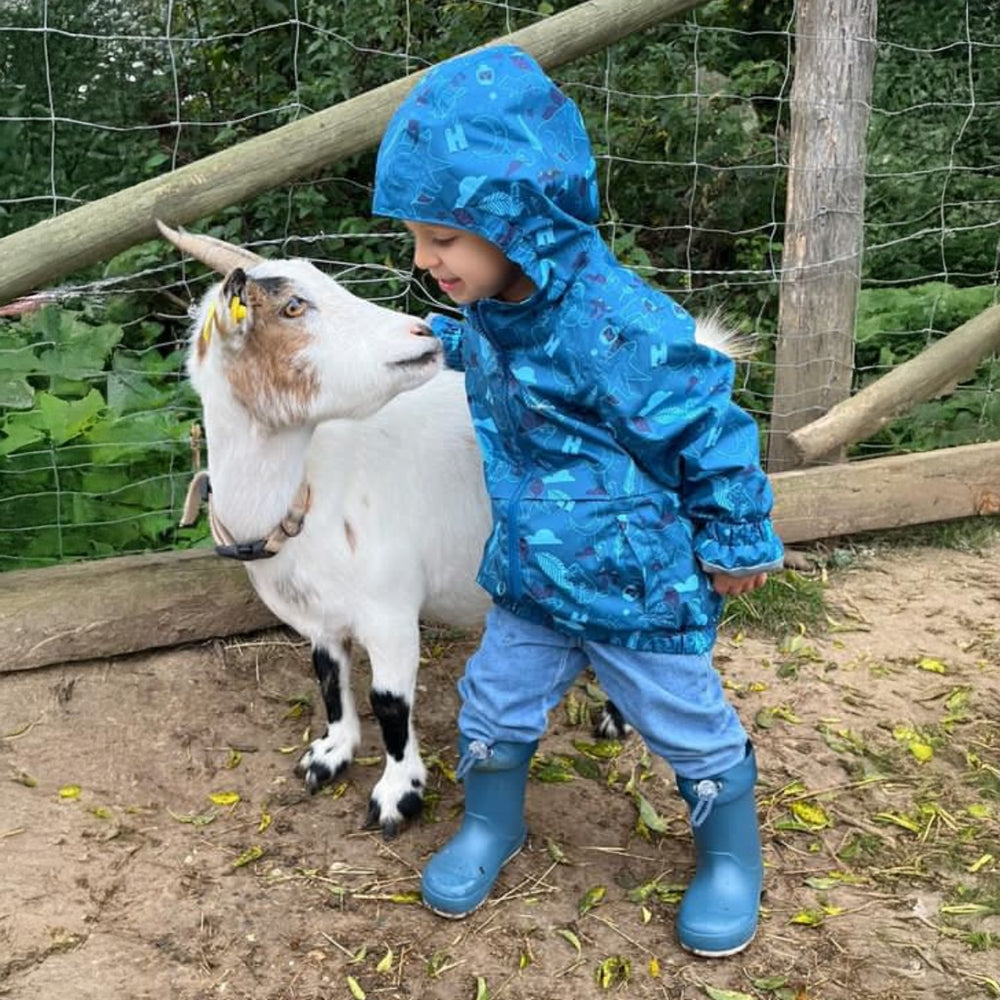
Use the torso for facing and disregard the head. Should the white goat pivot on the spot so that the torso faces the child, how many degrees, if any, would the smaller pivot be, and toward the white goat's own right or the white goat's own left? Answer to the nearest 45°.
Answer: approximately 90° to the white goat's own left

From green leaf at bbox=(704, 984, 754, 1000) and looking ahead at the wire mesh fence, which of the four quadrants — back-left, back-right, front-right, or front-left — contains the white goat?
front-left

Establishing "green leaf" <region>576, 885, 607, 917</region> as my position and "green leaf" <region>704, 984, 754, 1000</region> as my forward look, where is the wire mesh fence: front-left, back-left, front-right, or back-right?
back-left

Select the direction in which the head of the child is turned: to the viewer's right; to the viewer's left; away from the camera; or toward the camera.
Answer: to the viewer's left

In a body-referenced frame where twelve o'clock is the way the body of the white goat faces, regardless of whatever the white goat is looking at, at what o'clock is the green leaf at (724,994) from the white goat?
The green leaf is roughly at 9 o'clock from the white goat.

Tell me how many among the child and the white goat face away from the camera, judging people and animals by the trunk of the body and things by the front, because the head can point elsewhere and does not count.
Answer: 0

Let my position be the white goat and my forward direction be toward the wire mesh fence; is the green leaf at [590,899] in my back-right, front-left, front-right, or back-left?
back-right

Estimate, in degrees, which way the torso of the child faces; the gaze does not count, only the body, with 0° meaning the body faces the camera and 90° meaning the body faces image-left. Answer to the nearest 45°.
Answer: approximately 45°

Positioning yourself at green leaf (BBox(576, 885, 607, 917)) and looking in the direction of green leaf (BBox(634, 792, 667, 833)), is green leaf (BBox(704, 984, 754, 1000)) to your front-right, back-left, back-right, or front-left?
back-right

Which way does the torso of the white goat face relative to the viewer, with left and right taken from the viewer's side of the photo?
facing the viewer and to the left of the viewer

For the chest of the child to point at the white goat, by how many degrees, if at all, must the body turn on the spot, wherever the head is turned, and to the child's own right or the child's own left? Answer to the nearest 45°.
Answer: approximately 90° to the child's own right

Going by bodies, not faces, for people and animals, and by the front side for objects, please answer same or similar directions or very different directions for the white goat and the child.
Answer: same or similar directions
